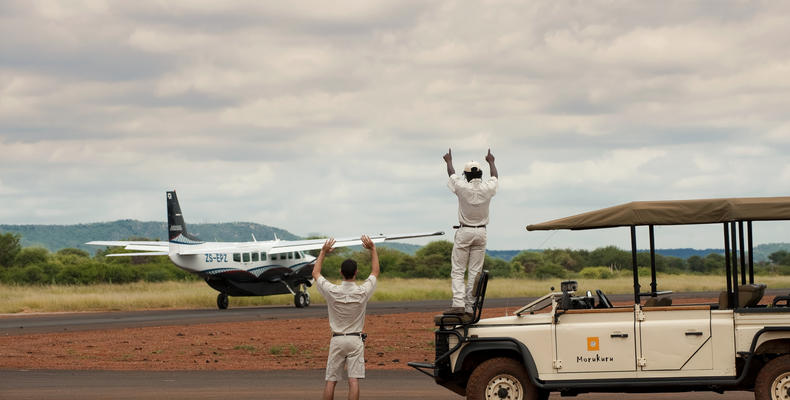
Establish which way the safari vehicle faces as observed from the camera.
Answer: facing to the left of the viewer

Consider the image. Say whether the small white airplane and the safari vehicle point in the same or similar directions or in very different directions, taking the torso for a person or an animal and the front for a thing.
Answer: very different directions

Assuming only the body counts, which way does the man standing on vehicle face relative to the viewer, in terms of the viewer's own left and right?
facing away from the viewer

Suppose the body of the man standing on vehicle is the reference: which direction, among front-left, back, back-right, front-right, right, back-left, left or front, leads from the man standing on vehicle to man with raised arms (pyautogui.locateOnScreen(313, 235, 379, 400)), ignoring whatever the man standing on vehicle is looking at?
back-left

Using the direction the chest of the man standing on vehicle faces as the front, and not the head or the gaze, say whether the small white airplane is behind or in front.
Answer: in front

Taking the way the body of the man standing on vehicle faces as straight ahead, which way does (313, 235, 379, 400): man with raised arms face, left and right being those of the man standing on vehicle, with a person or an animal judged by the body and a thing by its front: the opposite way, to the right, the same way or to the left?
the same way

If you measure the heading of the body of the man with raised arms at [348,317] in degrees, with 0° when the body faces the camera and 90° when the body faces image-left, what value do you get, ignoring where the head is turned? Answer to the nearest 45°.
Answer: approximately 180°

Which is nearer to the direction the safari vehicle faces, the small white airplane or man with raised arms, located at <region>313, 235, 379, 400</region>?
the man with raised arms

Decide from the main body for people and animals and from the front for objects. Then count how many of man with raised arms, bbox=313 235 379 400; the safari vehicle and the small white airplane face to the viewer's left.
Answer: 1

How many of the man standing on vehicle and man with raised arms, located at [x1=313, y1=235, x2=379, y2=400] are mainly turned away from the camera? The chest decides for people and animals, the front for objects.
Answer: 2

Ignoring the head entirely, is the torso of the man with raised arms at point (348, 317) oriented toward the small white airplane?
yes

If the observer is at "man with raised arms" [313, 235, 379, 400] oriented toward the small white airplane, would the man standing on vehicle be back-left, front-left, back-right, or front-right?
front-right

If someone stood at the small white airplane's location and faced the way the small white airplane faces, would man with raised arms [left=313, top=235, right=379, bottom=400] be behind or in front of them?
in front

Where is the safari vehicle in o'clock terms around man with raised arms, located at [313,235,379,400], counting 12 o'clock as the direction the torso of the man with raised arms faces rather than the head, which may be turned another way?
The safari vehicle is roughly at 3 o'clock from the man with raised arms.

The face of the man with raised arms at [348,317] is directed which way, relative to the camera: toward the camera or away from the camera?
away from the camera

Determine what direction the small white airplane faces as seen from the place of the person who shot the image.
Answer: facing the viewer and to the right of the viewer

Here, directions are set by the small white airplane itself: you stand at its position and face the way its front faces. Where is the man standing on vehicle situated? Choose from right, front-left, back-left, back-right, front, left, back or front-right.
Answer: front-right
